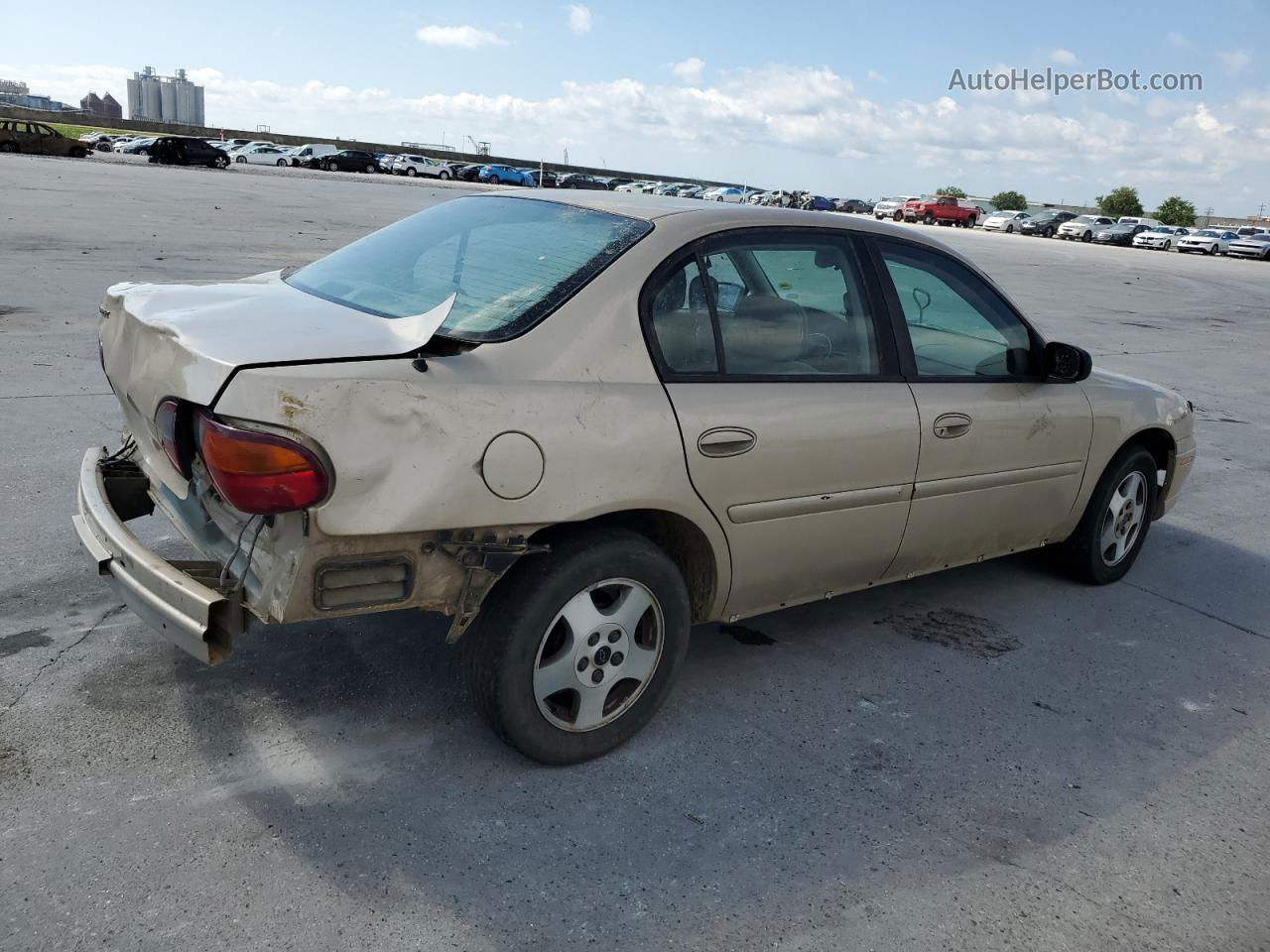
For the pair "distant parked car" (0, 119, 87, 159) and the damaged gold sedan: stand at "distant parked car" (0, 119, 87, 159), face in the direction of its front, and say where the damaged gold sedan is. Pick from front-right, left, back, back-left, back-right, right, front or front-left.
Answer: right

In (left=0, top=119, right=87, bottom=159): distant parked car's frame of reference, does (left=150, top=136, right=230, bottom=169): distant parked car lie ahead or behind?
ahead

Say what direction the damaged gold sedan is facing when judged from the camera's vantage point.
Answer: facing away from the viewer and to the right of the viewer

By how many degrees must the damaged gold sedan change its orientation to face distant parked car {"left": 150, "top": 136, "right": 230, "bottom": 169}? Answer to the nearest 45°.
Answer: approximately 90° to its left

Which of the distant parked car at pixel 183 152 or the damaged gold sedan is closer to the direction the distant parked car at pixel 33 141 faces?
the distant parked car

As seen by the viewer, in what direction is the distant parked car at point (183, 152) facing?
to the viewer's right

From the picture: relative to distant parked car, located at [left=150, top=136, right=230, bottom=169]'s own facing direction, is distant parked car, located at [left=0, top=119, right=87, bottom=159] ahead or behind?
behind

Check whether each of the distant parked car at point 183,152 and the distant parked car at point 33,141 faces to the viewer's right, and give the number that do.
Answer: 2

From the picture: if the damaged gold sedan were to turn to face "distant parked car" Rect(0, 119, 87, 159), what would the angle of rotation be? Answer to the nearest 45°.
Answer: approximately 90° to its left

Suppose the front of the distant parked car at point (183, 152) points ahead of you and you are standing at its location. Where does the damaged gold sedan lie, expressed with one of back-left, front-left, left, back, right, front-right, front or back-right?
right
